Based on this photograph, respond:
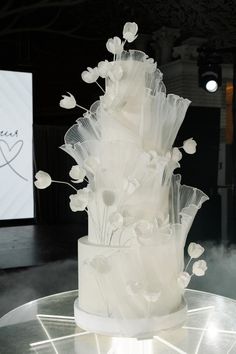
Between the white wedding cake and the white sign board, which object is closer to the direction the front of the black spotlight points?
the white wedding cake

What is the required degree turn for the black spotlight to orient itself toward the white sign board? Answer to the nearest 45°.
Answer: approximately 45° to its right

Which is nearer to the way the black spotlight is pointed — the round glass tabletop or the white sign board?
the round glass tabletop

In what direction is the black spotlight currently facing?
toward the camera

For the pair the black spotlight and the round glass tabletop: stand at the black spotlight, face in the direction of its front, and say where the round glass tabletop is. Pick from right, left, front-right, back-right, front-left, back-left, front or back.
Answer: front

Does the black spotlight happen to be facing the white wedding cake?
yes
